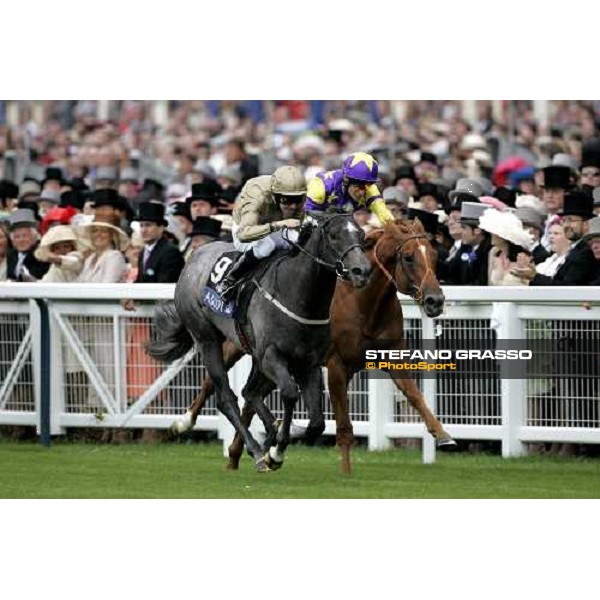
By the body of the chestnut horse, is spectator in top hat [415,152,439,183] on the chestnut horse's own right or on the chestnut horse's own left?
on the chestnut horse's own left

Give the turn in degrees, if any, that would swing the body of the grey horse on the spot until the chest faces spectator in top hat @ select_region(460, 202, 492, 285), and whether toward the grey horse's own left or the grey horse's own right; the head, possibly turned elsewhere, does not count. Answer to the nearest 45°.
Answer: approximately 90° to the grey horse's own left

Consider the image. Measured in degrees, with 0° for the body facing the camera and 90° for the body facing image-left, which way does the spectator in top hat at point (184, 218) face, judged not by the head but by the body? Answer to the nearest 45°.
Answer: approximately 45°

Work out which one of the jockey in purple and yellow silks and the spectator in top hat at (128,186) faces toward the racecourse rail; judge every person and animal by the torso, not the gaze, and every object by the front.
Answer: the spectator in top hat

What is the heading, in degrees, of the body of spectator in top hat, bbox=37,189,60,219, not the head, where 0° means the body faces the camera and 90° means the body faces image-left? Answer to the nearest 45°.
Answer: approximately 45°
